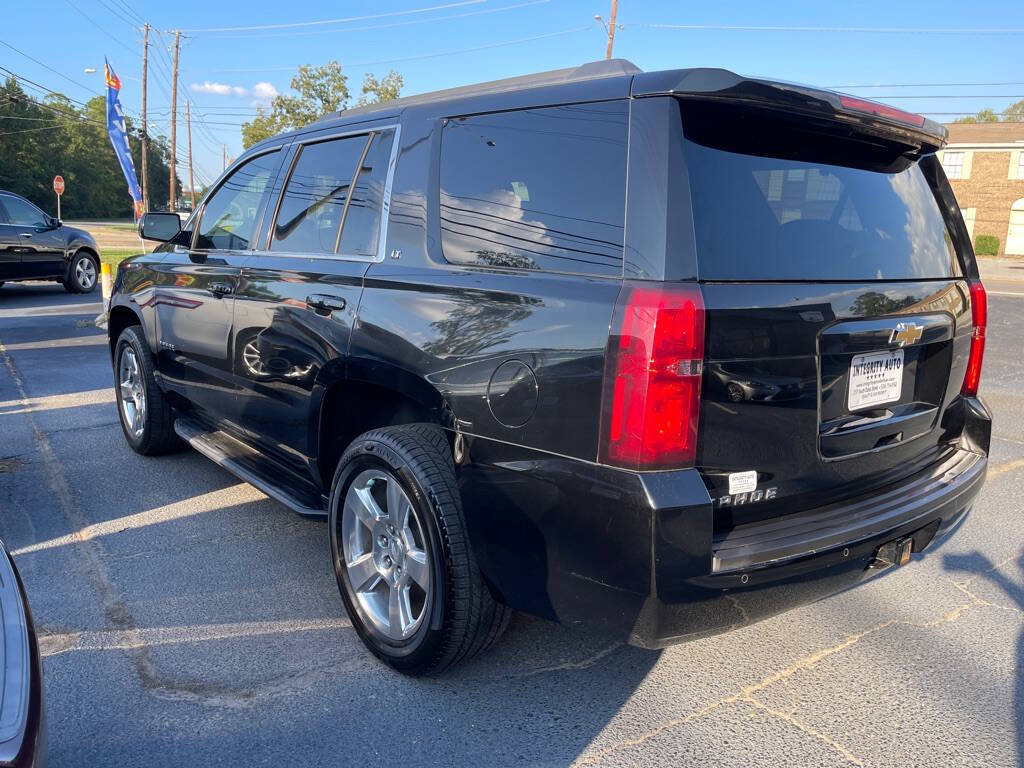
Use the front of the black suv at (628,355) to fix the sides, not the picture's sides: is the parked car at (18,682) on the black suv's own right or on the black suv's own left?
on the black suv's own left

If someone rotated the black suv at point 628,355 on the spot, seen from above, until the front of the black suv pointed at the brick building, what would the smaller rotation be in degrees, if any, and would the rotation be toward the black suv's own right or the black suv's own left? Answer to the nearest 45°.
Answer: approximately 90° to the black suv's own right

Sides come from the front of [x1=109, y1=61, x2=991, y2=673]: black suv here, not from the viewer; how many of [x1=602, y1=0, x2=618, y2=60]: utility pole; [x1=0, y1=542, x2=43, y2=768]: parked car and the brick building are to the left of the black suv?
1

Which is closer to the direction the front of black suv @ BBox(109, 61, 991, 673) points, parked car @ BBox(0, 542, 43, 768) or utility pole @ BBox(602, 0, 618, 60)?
the utility pole

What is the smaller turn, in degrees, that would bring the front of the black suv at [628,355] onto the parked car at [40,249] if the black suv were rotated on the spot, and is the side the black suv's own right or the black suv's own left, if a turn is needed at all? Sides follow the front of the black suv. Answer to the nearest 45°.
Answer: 0° — it already faces it

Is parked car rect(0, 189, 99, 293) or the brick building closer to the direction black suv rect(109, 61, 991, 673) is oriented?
the parked car

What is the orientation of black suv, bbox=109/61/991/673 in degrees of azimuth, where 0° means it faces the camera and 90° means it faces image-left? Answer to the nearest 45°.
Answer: approximately 135°

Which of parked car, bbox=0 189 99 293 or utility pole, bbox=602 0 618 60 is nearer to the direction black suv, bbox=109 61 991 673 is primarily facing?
the parked car

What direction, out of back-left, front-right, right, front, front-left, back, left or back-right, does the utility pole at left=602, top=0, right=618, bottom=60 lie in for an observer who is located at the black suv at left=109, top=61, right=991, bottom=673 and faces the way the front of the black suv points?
front-right
